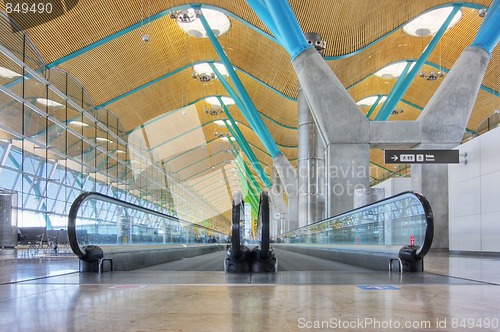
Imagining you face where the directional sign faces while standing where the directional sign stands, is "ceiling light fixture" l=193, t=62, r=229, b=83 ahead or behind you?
behind

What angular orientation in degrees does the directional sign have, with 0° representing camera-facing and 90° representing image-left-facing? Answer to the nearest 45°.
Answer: approximately 0°

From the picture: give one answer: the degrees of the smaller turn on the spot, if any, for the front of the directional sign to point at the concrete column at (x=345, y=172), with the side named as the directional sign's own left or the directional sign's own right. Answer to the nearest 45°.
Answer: approximately 135° to the directional sign's own right
